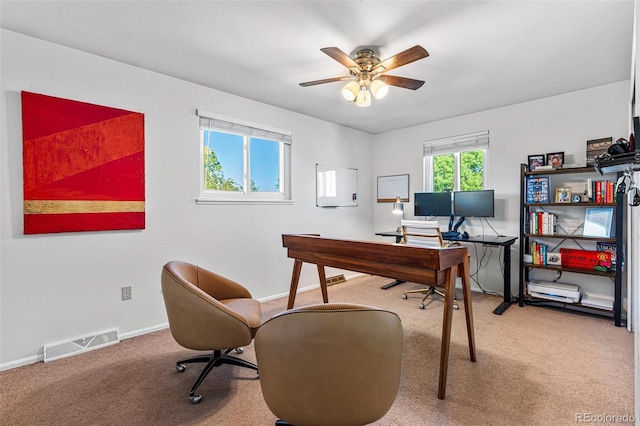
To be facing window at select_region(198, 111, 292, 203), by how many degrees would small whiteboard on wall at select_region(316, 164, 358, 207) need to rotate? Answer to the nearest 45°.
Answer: approximately 90° to its right

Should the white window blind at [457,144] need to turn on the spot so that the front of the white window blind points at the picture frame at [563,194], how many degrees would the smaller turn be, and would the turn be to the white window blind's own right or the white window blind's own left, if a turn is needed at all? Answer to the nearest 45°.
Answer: approximately 90° to the white window blind's own left

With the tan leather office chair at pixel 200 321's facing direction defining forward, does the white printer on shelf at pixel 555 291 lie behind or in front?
in front

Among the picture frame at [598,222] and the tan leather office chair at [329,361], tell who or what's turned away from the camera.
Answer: the tan leather office chair

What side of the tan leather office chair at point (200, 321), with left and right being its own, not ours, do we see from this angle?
right

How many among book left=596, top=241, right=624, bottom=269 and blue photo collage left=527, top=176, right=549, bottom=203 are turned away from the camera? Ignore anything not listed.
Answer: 0

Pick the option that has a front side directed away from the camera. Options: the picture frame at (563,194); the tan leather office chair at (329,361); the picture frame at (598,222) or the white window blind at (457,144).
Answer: the tan leather office chair

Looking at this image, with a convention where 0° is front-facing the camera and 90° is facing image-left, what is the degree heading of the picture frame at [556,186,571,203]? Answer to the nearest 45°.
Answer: approximately 0°

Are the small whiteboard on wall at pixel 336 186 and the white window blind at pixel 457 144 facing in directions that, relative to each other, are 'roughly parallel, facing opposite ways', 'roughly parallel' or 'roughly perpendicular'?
roughly perpendicular

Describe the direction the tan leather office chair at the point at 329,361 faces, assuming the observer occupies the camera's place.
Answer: facing away from the viewer

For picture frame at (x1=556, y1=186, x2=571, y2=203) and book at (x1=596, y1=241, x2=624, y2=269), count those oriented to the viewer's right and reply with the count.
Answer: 0

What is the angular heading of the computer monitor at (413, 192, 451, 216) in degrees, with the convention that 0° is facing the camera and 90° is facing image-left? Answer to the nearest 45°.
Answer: approximately 0°
